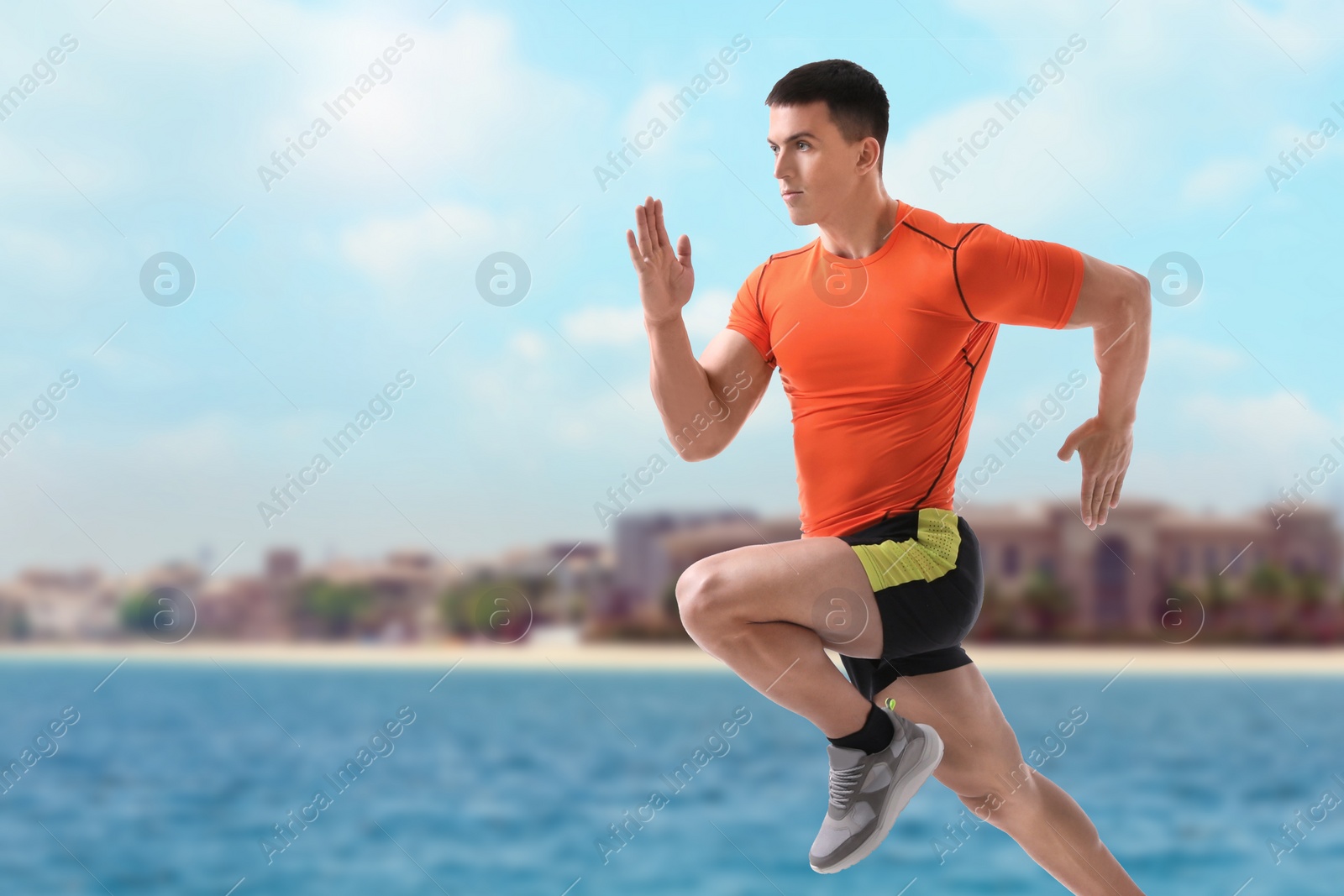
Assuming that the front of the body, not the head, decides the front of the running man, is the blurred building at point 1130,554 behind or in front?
behind

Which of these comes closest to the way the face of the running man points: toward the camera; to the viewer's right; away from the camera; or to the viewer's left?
to the viewer's left

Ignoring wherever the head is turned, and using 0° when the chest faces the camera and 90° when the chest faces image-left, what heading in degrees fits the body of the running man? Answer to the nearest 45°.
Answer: approximately 45°

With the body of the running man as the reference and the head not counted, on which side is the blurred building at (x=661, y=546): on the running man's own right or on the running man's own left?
on the running man's own right
